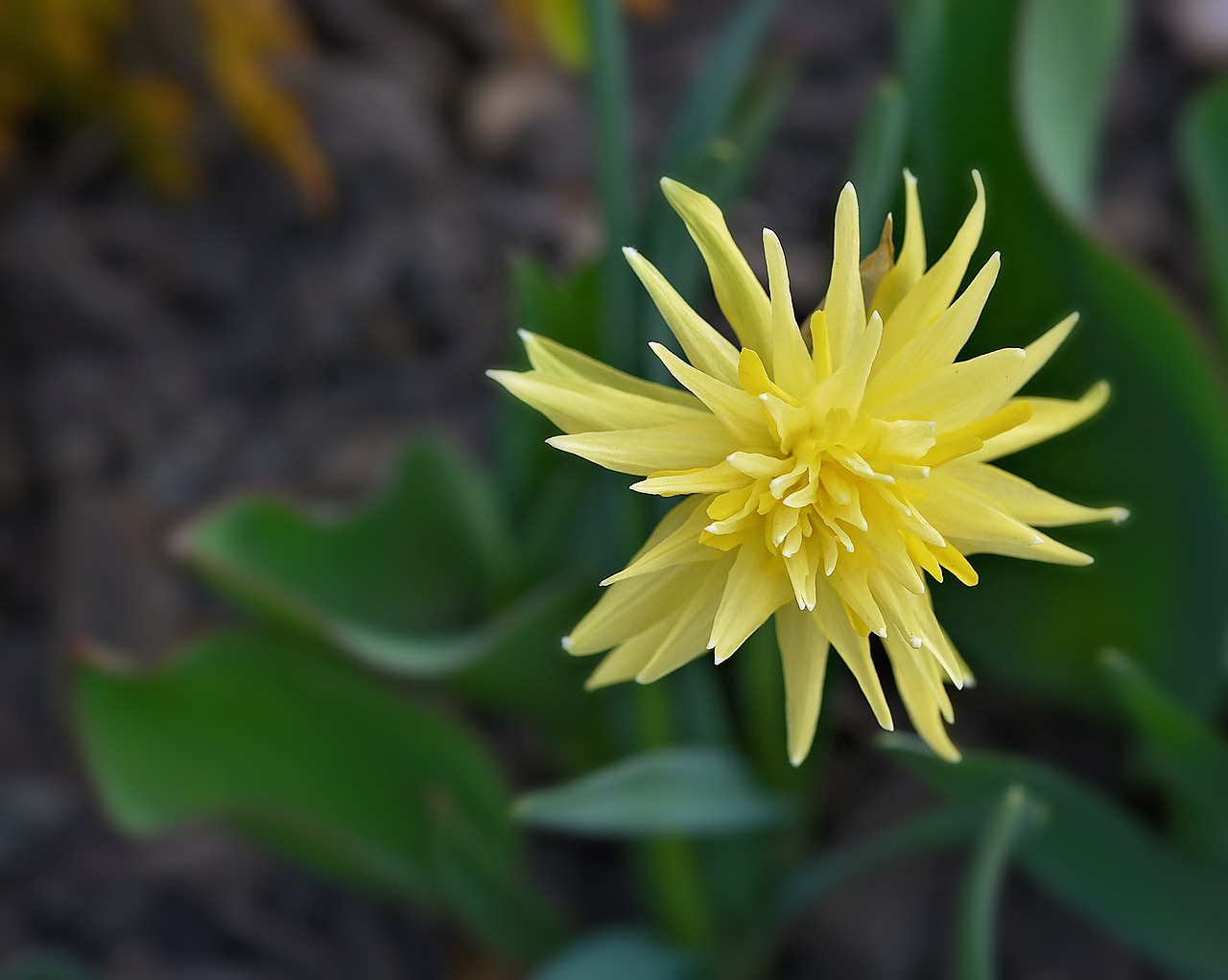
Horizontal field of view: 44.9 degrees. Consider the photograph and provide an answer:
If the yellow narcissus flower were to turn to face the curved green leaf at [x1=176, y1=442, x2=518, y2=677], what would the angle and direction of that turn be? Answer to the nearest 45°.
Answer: approximately 135° to its right

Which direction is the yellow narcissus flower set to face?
toward the camera

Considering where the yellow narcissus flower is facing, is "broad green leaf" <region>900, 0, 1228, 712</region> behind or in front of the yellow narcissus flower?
behind

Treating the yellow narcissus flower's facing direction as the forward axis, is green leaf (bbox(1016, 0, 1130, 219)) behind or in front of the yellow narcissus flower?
behind

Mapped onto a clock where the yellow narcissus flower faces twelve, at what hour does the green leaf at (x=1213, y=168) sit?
The green leaf is roughly at 7 o'clock from the yellow narcissus flower.
